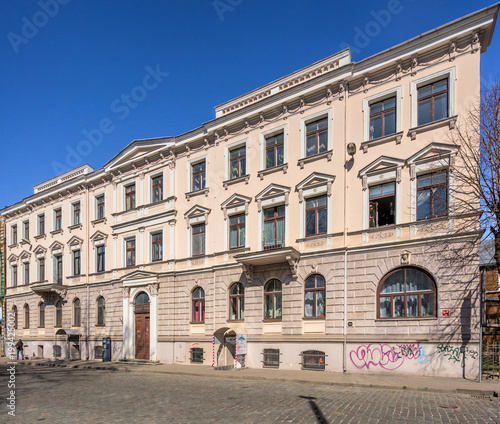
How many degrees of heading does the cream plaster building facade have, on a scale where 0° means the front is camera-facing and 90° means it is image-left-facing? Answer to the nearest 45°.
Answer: approximately 45°
